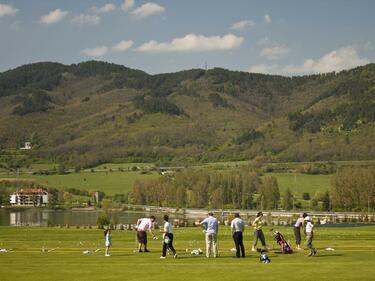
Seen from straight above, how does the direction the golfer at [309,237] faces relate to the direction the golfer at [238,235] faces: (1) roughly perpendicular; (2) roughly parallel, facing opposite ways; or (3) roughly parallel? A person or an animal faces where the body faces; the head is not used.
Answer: roughly perpendicular

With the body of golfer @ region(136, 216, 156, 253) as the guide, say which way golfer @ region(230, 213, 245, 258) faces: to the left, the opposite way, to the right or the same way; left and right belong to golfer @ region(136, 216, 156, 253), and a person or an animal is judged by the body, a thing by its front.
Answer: to the left

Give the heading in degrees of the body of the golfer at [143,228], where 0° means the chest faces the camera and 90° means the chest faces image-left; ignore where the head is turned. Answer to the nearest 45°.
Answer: approximately 270°

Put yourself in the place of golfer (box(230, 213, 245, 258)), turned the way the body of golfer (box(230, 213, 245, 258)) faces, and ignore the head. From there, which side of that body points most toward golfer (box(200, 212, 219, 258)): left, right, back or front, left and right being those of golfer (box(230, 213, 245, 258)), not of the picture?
left

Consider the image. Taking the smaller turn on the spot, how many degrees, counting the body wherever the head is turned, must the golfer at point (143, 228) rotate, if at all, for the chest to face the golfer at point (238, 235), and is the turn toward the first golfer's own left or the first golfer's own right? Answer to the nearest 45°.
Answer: approximately 45° to the first golfer's own right

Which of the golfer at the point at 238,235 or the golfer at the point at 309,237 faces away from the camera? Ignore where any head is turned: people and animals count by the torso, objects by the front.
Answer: the golfer at the point at 238,235

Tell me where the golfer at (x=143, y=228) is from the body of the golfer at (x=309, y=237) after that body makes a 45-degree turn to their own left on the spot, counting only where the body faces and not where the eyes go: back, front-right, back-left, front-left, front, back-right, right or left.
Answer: front-right

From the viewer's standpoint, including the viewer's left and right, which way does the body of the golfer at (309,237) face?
facing to the left of the viewer

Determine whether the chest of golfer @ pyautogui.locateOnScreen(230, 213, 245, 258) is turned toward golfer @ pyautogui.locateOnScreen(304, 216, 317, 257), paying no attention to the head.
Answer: no
